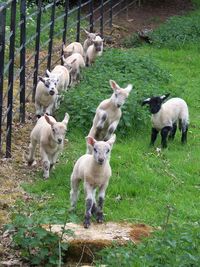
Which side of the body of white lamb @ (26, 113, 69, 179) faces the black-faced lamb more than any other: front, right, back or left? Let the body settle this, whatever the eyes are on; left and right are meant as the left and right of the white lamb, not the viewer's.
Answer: left

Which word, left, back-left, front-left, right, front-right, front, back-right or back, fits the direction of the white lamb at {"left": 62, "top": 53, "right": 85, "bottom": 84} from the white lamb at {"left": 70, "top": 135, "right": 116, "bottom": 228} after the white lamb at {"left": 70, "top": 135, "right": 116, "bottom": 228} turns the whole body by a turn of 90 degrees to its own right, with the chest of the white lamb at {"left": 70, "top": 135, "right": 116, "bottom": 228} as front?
back-right

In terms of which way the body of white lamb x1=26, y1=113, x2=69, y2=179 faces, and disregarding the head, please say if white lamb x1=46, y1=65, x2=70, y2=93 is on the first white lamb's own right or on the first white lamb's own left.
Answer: on the first white lamb's own left

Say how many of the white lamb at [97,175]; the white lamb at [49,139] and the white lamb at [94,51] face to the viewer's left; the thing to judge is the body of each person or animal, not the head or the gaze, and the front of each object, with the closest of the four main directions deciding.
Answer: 0

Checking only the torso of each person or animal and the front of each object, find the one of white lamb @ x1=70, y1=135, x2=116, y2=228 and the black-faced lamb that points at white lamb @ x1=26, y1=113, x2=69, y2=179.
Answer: the black-faced lamb

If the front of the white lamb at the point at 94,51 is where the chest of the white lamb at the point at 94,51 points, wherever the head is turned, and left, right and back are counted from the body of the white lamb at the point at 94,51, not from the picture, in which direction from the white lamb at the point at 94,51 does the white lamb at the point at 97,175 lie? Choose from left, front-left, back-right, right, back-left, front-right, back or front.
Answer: front-right

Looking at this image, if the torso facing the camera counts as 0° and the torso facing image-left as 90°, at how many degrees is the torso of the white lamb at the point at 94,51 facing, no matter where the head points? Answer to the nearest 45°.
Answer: approximately 315°

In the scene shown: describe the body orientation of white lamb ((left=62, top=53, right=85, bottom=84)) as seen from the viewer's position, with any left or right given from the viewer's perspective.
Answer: facing the viewer and to the left of the viewer

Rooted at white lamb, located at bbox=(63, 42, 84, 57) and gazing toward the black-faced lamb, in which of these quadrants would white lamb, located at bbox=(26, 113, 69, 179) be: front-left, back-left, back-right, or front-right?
front-right

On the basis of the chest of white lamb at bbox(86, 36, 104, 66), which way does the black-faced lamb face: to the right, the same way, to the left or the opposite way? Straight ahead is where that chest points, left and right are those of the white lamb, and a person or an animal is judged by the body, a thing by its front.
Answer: to the right

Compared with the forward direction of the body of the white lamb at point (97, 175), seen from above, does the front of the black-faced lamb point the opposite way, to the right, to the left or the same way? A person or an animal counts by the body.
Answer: to the right

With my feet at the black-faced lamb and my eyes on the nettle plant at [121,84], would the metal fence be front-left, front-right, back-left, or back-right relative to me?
front-left

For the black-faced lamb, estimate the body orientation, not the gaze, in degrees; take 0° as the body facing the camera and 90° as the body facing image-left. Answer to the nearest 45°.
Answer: approximately 45°
